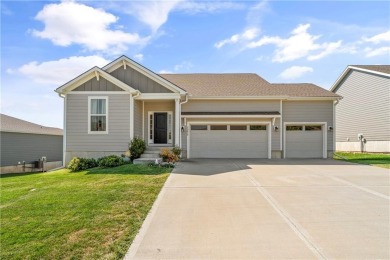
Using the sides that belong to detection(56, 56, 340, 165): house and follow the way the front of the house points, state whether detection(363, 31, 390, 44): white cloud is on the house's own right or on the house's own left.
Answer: on the house's own left

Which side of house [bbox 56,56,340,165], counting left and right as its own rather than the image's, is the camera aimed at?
front

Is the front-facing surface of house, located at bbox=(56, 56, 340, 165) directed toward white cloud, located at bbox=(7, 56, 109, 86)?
no

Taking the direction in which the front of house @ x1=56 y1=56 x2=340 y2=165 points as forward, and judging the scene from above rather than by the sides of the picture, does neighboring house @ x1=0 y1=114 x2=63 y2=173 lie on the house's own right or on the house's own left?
on the house's own right

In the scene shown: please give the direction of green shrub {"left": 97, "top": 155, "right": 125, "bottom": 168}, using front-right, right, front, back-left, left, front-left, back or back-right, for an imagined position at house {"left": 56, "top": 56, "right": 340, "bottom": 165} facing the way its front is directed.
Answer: front-right
